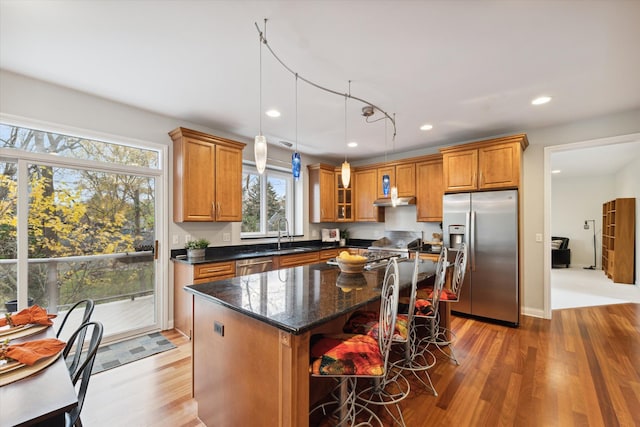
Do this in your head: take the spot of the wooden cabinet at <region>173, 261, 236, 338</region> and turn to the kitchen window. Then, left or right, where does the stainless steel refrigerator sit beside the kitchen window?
right

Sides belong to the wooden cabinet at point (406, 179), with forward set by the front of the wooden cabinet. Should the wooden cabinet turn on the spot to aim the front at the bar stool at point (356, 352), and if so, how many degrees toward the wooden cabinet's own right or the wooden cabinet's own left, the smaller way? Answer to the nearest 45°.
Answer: approximately 45° to the wooden cabinet's own left

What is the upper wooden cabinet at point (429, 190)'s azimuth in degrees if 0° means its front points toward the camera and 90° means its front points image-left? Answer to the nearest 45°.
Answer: approximately 45°

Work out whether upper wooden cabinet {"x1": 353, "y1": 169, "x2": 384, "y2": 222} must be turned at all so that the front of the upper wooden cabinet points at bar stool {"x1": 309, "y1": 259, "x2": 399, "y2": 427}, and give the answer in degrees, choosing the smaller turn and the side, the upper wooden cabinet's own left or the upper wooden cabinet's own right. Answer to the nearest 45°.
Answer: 0° — it already faces it

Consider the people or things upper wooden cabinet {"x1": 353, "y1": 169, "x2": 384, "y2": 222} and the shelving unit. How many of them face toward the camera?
1

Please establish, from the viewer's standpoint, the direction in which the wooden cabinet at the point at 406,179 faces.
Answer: facing the viewer and to the left of the viewer

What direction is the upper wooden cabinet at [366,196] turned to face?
toward the camera

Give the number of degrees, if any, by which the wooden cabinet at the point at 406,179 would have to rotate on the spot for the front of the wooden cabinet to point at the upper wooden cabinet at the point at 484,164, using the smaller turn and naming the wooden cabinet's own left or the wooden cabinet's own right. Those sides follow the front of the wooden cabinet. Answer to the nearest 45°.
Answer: approximately 90° to the wooden cabinet's own left

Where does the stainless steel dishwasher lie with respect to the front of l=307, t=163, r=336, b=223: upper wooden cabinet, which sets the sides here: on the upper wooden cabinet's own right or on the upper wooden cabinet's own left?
on the upper wooden cabinet's own right

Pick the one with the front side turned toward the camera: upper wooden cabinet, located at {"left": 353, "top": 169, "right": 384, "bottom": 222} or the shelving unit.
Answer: the upper wooden cabinet

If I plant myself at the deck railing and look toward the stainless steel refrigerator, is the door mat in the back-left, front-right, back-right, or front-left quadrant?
front-right

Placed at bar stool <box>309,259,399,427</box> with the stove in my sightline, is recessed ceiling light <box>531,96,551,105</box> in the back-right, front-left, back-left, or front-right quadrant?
front-right
